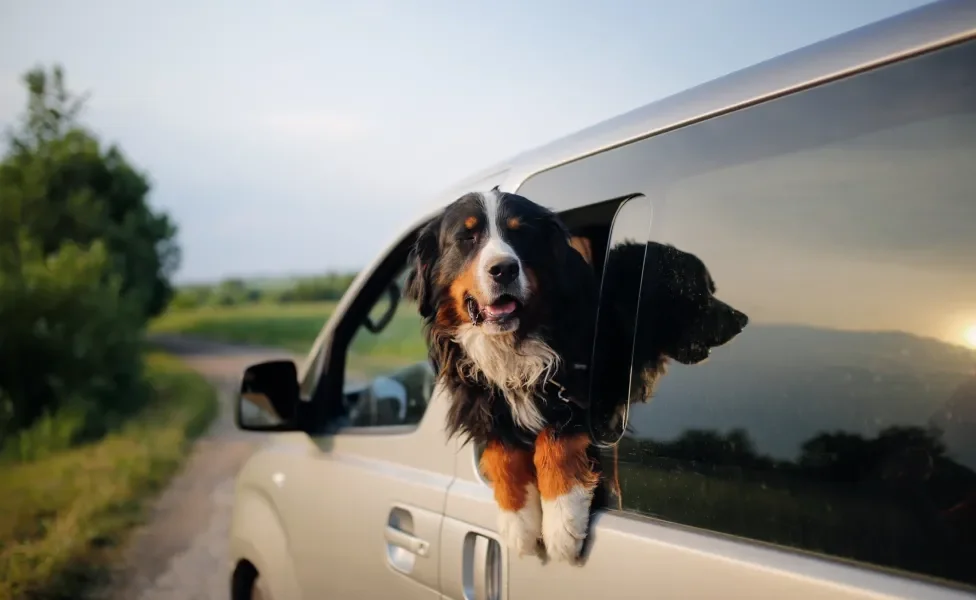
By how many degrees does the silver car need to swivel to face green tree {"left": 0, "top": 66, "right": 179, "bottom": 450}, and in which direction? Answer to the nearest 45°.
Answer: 0° — it already faces it

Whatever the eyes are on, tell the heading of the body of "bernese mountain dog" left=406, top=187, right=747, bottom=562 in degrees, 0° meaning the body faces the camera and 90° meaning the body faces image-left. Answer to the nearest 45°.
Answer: approximately 0°

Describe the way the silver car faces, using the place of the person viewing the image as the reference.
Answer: facing away from the viewer and to the left of the viewer

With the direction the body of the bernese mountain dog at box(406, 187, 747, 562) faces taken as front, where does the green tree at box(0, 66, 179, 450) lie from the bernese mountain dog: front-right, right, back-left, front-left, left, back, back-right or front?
back-right
